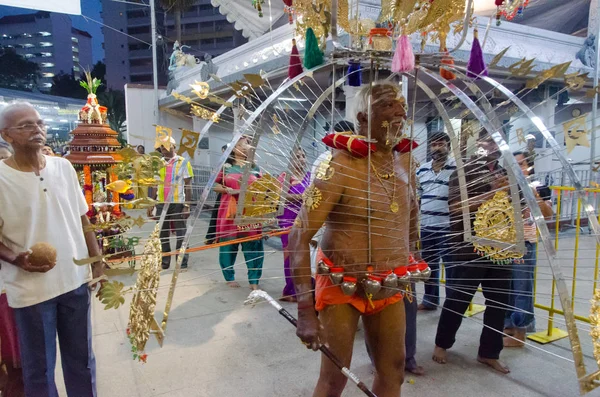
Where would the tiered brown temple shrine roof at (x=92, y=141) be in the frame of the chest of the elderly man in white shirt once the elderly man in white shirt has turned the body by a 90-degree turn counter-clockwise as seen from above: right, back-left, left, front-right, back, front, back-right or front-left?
front-left

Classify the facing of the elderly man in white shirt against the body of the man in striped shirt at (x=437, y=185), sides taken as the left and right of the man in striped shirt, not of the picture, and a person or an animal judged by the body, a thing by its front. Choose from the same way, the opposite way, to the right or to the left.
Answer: to the left

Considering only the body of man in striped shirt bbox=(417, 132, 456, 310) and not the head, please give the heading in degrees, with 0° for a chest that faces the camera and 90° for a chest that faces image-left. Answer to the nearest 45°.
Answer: approximately 0°

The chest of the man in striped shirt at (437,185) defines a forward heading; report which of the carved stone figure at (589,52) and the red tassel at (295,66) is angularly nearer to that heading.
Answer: the red tassel

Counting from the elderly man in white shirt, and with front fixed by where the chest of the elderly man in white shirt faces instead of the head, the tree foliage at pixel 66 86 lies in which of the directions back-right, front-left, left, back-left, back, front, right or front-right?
back-left

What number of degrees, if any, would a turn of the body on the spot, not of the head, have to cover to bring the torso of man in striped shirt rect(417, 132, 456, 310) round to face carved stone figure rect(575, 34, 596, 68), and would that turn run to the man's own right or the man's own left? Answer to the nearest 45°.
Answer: approximately 135° to the man's own left

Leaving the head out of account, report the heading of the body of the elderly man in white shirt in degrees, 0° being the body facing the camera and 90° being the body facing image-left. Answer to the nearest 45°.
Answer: approximately 315°

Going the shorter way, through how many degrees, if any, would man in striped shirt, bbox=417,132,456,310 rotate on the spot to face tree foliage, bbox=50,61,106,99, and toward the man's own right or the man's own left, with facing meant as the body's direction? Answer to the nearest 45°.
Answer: approximately 135° to the man's own right

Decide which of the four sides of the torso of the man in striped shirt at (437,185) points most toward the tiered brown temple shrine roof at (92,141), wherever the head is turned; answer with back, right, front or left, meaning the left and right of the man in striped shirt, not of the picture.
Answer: right
